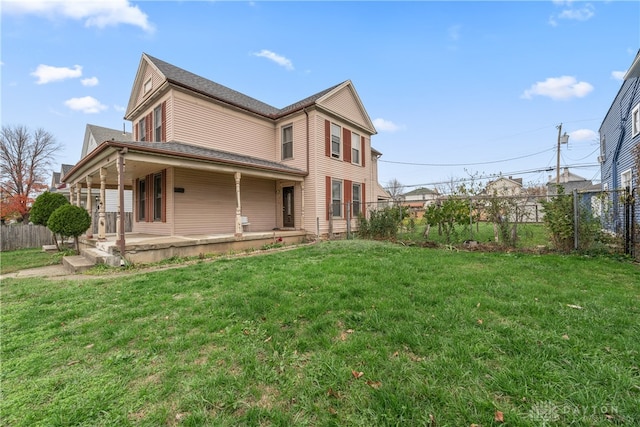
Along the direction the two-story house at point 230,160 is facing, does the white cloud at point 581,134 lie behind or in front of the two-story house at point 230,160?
behind

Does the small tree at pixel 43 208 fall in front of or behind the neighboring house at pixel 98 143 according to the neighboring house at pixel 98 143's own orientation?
in front

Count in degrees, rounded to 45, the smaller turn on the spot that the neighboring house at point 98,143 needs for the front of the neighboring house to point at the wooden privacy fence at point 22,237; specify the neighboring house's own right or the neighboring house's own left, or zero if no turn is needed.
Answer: approximately 45° to the neighboring house's own left

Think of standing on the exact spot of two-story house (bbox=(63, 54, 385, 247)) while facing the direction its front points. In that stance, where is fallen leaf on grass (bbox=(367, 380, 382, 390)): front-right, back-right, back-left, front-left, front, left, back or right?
front-left

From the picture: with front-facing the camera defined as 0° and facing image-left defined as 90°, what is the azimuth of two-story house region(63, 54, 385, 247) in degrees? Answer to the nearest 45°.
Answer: approximately 45°

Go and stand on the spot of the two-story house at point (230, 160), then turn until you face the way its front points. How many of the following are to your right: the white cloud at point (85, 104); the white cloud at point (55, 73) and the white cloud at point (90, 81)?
3

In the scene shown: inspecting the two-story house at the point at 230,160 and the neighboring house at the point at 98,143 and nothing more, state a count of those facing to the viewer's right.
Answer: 0

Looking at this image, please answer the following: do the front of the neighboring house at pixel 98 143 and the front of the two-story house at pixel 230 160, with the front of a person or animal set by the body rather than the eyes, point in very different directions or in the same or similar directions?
same or similar directions

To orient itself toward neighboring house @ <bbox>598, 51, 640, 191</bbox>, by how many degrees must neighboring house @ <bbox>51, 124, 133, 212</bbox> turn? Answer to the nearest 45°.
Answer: approximately 90° to its left

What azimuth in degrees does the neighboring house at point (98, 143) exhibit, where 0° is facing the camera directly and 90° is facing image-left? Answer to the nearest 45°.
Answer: approximately 45°
